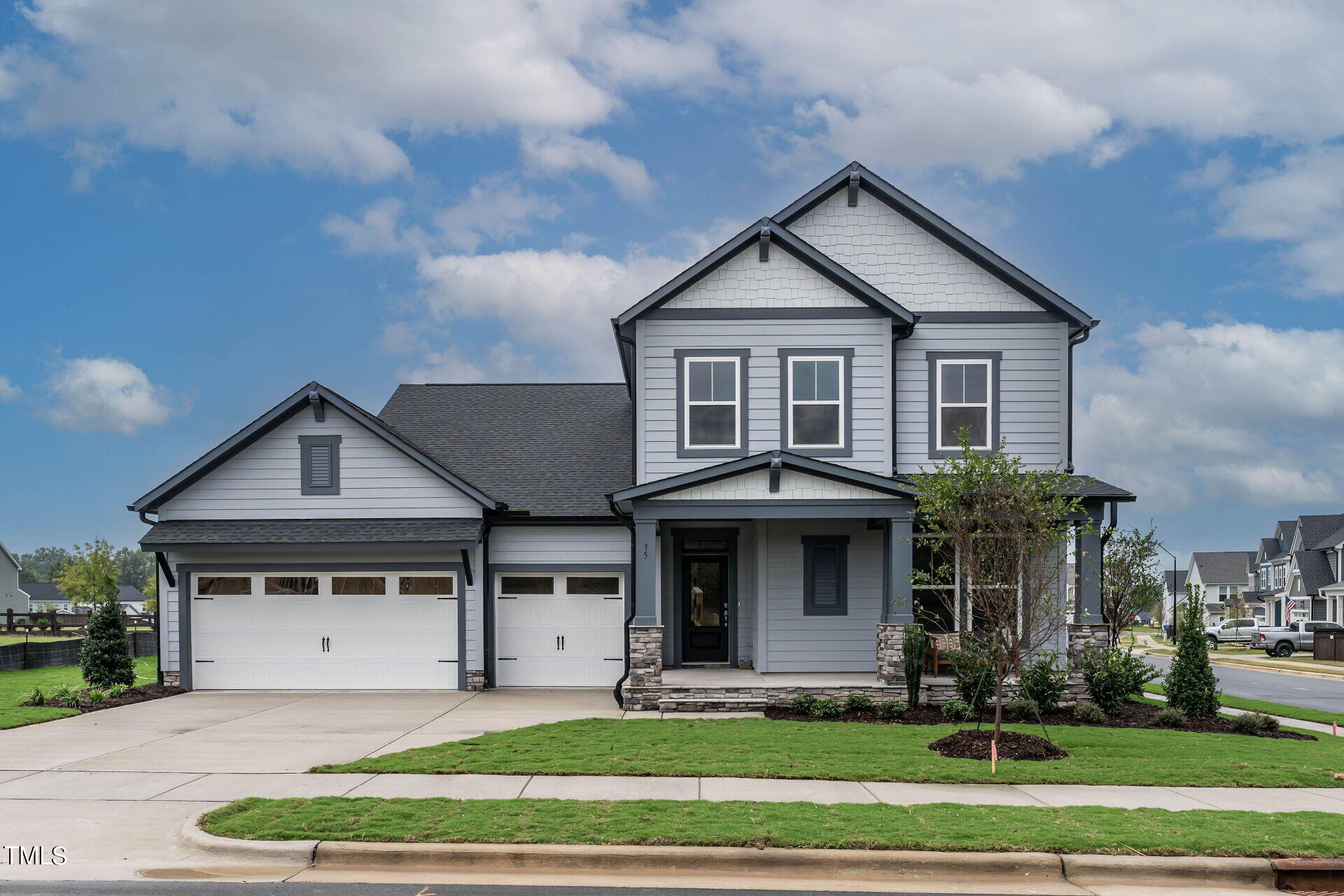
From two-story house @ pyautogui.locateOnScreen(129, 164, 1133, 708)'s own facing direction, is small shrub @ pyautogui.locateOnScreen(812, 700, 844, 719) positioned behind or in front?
in front

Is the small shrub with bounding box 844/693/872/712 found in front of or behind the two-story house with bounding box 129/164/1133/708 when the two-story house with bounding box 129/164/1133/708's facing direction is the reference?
in front

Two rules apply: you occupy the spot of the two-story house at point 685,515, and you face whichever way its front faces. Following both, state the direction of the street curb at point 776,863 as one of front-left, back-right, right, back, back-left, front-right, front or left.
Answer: front

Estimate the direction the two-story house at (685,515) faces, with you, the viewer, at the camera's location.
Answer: facing the viewer
